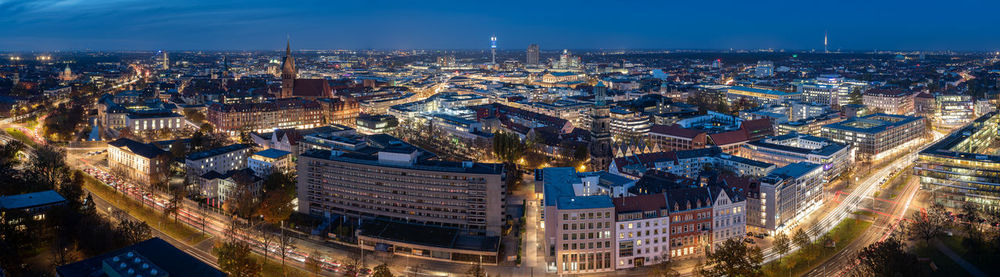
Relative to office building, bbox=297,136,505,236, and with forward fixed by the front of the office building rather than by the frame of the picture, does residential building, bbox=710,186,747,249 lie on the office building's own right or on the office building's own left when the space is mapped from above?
on the office building's own left

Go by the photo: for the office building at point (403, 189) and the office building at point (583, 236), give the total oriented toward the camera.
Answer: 2

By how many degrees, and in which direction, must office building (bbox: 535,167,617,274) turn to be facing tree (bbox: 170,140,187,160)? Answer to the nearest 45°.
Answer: approximately 135° to its right

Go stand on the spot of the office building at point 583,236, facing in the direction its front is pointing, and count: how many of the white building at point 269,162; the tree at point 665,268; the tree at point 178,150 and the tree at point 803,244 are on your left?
2

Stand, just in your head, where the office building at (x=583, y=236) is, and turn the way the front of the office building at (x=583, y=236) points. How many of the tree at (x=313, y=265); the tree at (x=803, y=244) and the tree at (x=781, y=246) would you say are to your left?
2

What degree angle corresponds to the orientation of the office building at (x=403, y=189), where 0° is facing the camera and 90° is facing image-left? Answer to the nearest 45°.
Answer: approximately 0°

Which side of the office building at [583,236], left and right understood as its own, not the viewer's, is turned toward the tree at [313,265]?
right

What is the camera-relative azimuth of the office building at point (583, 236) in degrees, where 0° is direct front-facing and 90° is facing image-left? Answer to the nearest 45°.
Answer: approximately 0°

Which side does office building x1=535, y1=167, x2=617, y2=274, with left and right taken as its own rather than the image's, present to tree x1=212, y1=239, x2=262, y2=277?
right

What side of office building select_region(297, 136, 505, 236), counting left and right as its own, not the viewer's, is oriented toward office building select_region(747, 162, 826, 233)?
left
